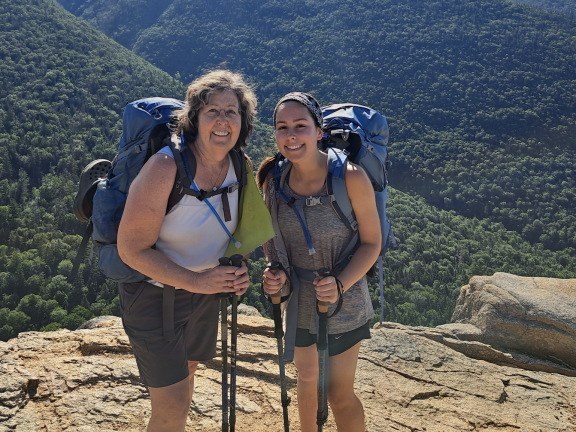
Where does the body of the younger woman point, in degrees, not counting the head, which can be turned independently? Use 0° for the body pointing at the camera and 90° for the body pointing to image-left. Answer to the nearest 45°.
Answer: approximately 45°

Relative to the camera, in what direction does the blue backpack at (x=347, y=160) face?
facing away from the viewer and to the right of the viewer

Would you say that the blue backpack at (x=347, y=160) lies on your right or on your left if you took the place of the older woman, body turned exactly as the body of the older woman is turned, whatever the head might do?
on your left

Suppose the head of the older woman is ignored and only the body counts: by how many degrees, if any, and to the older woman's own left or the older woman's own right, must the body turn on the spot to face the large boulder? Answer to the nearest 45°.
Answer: approximately 90° to the older woman's own left

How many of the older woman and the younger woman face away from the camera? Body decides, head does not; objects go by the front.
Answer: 0

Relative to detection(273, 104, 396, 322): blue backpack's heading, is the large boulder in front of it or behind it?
behind

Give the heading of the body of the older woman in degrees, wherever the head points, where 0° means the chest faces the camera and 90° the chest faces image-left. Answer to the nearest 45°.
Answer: approximately 315°

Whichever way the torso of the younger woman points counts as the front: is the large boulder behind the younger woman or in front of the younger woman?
behind
